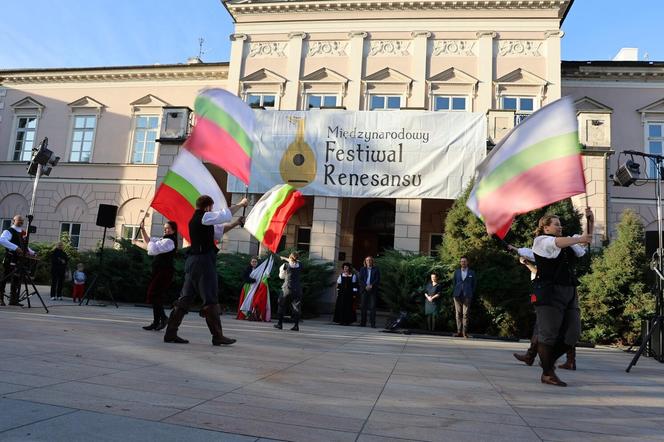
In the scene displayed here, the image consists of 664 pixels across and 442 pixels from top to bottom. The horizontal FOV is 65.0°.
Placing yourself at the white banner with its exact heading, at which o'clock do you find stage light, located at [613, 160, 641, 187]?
The stage light is roughly at 11 o'clock from the white banner.

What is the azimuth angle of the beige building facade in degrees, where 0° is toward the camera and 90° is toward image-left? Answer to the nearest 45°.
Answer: approximately 0°

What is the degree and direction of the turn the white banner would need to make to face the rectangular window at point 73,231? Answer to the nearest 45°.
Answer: approximately 135° to its right

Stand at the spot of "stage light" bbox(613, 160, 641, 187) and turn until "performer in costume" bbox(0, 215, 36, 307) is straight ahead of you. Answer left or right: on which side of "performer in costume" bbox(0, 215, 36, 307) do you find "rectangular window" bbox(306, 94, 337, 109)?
right
